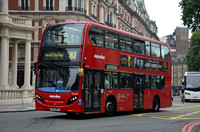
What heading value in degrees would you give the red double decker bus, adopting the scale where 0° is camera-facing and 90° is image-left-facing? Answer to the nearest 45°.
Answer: approximately 45°

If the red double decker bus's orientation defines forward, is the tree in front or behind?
behind
